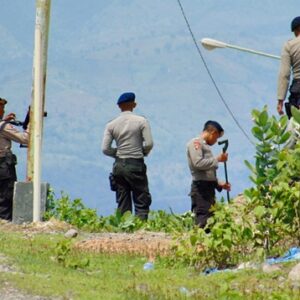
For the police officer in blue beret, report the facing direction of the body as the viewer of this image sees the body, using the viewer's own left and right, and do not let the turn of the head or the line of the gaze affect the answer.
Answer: facing away from the viewer

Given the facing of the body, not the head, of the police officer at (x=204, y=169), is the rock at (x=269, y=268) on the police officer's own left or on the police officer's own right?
on the police officer's own right

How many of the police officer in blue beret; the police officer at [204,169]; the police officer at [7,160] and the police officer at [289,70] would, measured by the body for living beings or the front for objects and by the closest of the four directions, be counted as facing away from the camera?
2

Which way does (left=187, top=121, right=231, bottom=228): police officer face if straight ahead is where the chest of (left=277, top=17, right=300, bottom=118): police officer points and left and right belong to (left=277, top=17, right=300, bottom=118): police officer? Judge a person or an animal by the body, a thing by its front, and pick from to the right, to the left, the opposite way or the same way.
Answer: to the right

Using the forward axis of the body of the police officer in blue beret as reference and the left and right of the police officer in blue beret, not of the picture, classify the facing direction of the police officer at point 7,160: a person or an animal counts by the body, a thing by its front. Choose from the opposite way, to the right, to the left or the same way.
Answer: to the right

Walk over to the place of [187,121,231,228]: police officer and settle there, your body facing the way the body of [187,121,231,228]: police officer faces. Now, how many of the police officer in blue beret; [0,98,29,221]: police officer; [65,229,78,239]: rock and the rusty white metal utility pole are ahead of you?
0

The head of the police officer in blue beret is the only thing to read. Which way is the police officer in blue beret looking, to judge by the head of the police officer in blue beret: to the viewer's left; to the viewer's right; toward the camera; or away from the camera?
away from the camera

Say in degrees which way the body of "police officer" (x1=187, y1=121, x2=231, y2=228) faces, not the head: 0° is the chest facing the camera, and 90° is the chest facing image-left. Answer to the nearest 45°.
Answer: approximately 270°

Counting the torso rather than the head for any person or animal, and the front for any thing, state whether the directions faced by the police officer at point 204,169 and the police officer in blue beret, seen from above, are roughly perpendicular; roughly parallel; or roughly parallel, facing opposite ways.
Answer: roughly perpendicular

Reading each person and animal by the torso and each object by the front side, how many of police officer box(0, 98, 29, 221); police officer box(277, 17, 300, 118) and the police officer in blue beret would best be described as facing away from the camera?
2

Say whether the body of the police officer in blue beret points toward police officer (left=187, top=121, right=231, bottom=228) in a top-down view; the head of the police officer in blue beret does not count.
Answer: no

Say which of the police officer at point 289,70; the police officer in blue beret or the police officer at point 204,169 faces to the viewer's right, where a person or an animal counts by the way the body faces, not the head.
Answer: the police officer at point 204,169

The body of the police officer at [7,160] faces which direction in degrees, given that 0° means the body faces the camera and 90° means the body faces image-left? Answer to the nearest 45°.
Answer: approximately 270°
